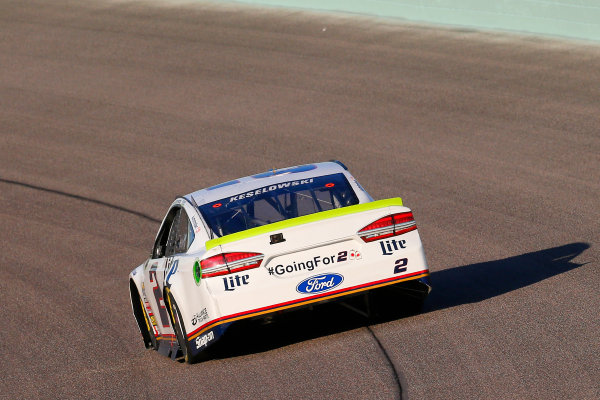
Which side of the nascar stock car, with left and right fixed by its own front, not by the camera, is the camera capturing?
back
